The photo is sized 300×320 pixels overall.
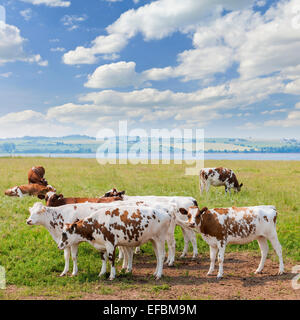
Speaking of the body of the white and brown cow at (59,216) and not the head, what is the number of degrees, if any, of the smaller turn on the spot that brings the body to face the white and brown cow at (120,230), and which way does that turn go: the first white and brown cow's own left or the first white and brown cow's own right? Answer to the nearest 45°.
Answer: approximately 135° to the first white and brown cow's own left

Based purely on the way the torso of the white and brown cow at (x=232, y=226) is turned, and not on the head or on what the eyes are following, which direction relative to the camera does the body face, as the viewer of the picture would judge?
to the viewer's left

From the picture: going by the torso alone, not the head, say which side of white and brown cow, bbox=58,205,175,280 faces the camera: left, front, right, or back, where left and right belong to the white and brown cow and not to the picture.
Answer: left

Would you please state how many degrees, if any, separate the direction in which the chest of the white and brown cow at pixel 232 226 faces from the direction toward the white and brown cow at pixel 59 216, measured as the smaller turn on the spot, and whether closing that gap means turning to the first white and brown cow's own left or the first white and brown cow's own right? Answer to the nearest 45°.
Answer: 0° — it already faces it

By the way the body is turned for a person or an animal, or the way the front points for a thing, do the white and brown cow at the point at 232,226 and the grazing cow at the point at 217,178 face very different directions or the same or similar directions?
very different directions

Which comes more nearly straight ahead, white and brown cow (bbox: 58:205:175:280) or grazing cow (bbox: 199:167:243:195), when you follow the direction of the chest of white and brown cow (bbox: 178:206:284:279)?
the white and brown cow

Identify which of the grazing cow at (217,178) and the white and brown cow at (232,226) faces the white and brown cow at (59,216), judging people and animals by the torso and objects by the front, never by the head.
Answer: the white and brown cow at (232,226)

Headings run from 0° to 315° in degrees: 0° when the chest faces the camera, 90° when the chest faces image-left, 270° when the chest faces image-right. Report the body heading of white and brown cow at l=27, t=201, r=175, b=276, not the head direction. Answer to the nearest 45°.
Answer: approximately 90°

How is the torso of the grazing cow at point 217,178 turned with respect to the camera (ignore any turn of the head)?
to the viewer's right

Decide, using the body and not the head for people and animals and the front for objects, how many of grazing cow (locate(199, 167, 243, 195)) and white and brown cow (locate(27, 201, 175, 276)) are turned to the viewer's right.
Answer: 1
